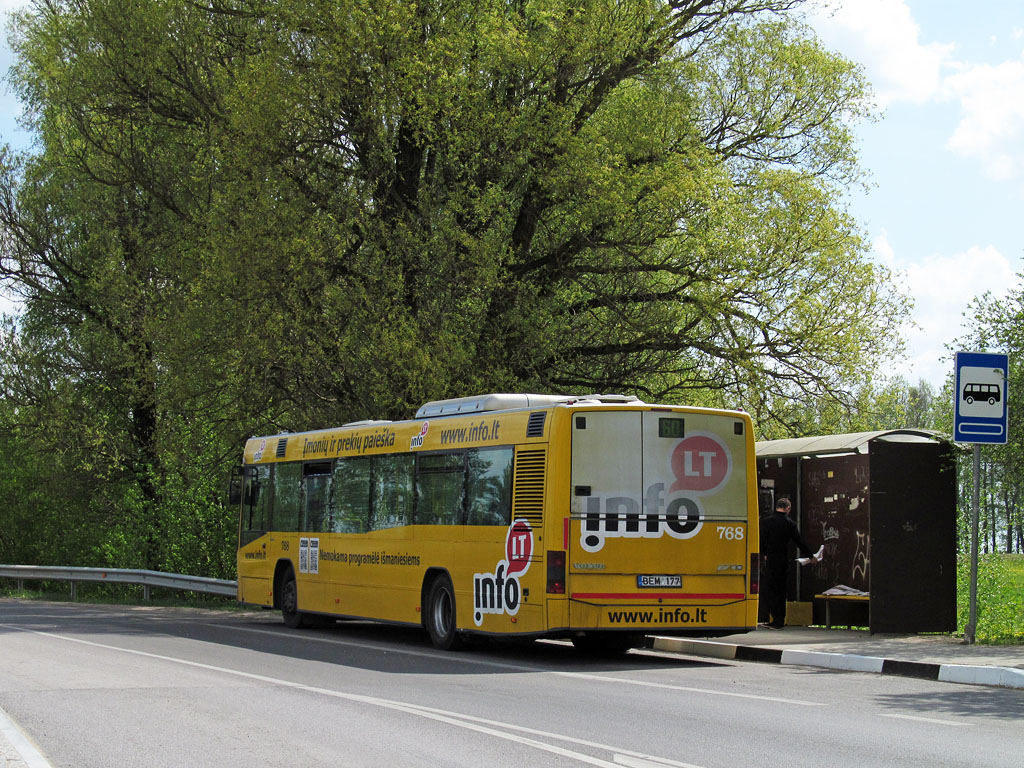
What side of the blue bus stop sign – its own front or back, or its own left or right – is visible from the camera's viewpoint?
front

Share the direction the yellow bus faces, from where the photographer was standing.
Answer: facing away from the viewer and to the left of the viewer

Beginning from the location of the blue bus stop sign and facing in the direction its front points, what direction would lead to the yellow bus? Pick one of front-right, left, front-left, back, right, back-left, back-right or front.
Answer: right

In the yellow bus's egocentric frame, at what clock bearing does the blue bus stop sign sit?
The blue bus stop sign is roughly at 5 o'clock from the yellow bus.

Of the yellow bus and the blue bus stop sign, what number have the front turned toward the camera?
1

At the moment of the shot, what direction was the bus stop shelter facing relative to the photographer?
facing the viewer and to the left of the viewer

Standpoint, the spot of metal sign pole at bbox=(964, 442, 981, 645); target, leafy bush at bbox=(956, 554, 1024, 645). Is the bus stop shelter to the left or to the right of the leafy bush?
left

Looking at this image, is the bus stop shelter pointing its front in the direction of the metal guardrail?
no

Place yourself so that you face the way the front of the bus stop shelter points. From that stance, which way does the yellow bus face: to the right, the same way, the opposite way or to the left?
to the right

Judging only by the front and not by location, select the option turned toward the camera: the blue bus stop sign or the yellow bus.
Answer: the blue bus stop sign

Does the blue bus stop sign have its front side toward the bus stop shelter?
no
